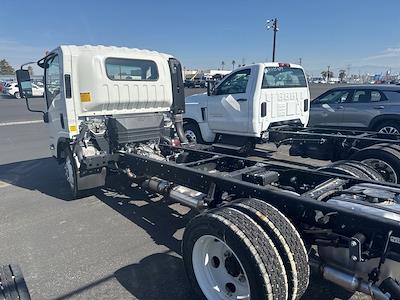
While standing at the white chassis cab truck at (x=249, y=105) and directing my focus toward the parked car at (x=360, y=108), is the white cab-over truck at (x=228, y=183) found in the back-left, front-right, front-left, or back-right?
back-right

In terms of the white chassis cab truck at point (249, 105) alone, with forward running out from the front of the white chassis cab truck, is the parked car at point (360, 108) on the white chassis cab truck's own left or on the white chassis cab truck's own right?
on the white chassis cab truck's own right

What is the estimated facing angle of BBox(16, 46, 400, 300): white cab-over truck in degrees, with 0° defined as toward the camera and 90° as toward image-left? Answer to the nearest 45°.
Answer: approximately 135°

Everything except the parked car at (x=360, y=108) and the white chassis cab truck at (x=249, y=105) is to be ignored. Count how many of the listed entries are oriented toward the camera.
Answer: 0

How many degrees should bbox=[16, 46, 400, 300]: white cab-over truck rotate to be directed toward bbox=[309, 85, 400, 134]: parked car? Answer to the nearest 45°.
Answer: approximately 90° to its right

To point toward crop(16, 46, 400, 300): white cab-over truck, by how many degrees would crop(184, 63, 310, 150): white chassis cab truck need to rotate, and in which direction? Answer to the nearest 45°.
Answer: approximately 135° to its left

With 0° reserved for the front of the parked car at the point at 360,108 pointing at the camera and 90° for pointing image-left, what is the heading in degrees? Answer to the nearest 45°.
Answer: approximately 90°

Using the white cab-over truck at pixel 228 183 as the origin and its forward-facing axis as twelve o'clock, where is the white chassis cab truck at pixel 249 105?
the white chassis cab truck at pixel 249 105 is roughly at 2 o'clock from the white cab-over truck at pixel 228 183.

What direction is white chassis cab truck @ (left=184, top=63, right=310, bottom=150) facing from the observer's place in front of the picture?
facing away from the viewer and to the left of the viewer

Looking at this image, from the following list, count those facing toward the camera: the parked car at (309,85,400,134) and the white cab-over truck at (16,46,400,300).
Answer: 0

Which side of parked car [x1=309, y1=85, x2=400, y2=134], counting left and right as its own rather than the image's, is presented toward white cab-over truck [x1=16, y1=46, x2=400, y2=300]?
left
